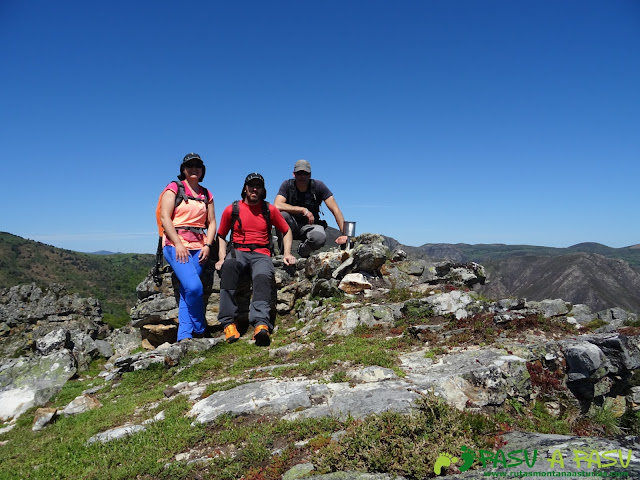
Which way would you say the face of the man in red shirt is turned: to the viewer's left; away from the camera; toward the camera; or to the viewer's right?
toward the camera

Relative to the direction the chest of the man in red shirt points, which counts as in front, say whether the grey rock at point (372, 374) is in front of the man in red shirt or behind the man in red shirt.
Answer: in front

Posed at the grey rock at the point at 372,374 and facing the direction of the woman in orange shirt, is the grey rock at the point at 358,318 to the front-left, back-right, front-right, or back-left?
front-right

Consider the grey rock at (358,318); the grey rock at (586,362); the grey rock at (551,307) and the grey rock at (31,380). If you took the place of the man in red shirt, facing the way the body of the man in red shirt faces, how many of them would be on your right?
1

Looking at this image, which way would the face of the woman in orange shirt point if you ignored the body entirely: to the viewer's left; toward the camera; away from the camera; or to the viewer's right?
toward the camera

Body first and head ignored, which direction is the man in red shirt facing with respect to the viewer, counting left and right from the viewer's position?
facing the viewer

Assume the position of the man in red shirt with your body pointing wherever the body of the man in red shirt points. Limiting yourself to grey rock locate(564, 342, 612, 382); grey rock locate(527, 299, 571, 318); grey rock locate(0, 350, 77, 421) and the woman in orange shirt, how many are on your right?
2

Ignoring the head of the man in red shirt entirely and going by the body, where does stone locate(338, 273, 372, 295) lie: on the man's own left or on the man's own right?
on the man's own left

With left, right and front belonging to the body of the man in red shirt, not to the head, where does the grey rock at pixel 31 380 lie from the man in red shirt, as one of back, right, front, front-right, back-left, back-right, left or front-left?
right

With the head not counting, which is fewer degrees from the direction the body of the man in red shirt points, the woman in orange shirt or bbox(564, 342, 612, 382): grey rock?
the grey rock

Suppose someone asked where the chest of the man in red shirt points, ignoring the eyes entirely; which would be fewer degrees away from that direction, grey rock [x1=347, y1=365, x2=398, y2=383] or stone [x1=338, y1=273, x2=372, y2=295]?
the grey rock

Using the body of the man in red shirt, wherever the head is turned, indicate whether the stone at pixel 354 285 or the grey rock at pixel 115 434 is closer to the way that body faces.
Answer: the grey rock

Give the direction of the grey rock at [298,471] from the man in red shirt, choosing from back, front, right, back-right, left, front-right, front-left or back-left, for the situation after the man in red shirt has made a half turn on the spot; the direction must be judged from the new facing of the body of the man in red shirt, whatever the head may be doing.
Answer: back

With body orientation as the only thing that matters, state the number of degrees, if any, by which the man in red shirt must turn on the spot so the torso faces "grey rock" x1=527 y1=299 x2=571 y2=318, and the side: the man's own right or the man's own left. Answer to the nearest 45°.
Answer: approximately 90° to the man's own left

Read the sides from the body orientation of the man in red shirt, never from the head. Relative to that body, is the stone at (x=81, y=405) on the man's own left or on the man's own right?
on the man's own right

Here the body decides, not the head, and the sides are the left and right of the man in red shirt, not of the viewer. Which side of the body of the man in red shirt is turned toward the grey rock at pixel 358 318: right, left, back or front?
left
